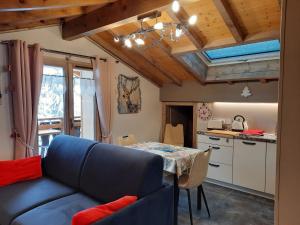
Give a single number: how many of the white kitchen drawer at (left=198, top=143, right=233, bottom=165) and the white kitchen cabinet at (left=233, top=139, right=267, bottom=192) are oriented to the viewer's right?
0

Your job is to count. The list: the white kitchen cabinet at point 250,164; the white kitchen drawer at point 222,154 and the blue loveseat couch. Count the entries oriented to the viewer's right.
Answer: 0

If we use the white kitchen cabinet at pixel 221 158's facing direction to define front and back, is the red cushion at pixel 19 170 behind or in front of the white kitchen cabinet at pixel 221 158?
in front

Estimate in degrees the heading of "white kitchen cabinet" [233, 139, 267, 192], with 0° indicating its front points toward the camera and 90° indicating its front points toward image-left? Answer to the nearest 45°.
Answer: approximately 45°

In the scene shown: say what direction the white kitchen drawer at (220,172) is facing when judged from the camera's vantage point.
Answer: facing the viewer and to the left of the viewer

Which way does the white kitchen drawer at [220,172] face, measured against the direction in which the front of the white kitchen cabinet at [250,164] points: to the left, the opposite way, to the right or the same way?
the same way

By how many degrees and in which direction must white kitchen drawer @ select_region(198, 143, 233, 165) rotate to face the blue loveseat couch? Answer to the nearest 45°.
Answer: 0° — it already faces it

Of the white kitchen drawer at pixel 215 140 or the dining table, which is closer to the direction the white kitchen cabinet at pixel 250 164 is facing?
the dining table

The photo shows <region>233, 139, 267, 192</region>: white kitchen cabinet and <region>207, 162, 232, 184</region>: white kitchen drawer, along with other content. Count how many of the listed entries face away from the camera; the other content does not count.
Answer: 0
